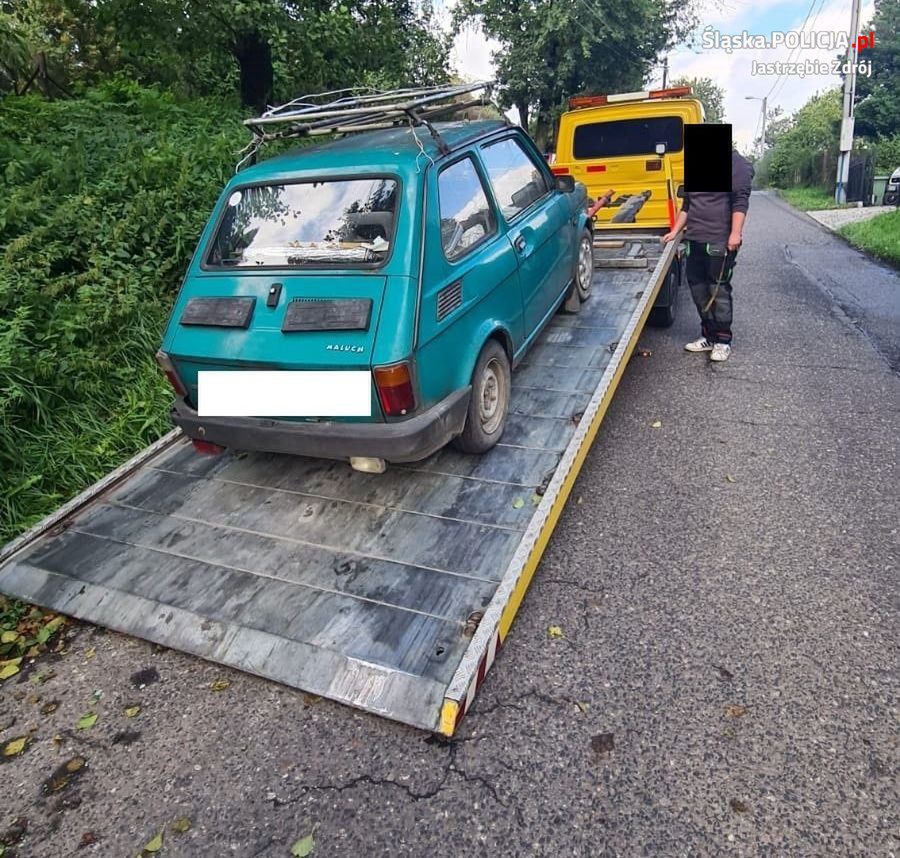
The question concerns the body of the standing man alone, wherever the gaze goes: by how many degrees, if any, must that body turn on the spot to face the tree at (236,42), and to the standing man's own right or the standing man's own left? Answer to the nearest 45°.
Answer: approximately 90° to the standing man's own right

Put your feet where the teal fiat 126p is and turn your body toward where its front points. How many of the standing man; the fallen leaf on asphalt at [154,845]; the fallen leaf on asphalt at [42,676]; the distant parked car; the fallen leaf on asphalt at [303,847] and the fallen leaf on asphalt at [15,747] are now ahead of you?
2

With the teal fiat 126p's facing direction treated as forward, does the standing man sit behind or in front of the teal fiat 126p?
in front

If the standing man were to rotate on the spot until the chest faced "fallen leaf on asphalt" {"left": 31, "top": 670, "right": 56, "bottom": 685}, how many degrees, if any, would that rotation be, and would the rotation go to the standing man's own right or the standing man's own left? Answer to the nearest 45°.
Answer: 0° — they already face it

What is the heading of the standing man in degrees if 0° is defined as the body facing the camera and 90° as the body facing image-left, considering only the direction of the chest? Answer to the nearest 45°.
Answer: approximately 45°

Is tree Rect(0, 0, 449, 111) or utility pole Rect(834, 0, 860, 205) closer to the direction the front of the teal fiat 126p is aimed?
the utility pole

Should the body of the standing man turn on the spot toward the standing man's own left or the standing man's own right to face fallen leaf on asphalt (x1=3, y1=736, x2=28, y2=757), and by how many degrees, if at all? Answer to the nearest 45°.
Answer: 0° — they already face it

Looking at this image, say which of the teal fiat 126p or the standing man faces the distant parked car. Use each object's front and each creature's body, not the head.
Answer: the teal fiat 126p

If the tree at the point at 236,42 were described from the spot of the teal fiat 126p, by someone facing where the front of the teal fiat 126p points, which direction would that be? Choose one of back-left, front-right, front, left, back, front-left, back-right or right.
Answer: front-left

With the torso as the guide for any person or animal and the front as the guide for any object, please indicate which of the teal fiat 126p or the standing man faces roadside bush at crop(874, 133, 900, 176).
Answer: the teal fiat 126p

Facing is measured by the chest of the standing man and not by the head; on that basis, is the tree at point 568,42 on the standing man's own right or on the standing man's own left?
on the standing man's own right

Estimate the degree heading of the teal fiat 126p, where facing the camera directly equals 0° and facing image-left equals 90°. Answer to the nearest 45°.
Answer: approximately 225°

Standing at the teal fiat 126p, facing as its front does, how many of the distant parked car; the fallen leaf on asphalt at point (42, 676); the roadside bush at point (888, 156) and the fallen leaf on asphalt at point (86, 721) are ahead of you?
2

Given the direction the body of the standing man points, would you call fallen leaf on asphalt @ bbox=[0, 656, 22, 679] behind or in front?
in front

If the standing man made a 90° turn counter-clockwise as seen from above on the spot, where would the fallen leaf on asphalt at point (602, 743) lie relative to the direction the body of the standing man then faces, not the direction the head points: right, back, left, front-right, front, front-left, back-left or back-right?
front-right

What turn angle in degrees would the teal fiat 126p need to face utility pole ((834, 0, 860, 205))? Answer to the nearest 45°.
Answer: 0° — it already faces it

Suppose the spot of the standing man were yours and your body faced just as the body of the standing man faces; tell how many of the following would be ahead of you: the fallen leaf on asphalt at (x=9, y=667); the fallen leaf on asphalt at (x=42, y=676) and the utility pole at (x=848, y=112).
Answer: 2
